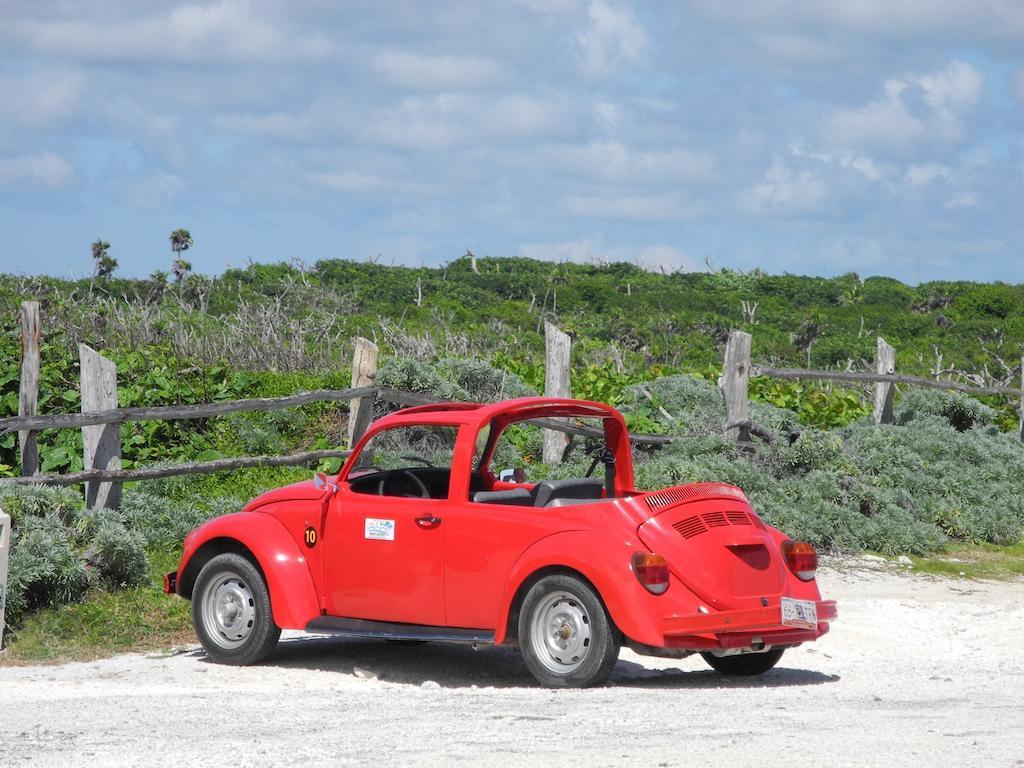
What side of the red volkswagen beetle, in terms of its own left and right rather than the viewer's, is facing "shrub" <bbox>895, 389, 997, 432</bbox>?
right

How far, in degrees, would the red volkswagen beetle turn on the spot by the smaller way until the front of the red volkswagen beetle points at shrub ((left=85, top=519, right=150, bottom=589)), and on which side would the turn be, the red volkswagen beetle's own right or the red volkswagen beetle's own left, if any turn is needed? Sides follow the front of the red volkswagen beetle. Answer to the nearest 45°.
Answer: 0° — it already faces it

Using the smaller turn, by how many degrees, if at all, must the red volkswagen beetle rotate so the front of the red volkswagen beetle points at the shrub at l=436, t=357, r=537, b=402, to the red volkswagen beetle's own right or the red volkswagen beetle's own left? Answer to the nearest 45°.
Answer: approximately 45° to the red volkswagen beetle's own right

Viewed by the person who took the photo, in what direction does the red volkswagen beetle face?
facing away from the viewer and to the left of the viewer

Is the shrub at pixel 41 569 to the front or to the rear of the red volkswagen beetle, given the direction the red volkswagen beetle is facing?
to the front

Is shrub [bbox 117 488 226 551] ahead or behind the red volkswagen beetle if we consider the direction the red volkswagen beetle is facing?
ahead
